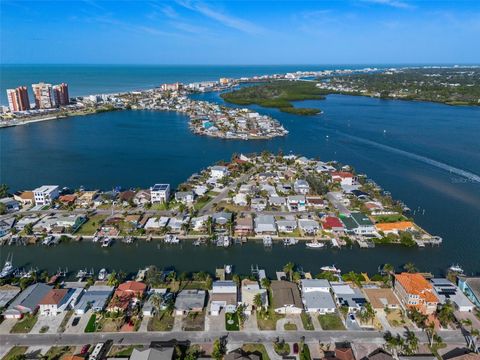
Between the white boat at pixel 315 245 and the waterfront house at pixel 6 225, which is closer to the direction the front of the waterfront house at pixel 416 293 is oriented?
the waterfront house

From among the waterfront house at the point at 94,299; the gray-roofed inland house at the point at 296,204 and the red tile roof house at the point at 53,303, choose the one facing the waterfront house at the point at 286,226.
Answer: the gray-roofed inland house at the point at 296,204

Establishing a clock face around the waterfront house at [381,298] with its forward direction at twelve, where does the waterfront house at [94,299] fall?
the waterfront house at [94,299] is roughly at 2 o'clock from the waterfront house at [381,298].

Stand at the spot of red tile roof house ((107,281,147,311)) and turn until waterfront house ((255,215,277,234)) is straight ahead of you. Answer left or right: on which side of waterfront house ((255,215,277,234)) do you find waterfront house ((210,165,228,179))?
left

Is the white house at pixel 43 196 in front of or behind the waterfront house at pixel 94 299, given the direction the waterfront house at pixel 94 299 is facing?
behind

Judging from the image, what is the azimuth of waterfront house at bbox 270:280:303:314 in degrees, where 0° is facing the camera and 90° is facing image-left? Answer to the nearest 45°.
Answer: approximately 0°

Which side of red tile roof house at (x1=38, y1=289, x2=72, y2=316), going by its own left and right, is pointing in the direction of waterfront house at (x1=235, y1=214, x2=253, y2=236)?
left

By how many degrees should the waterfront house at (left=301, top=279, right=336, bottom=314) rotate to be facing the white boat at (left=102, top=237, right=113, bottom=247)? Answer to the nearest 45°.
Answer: approximately 90° to its right

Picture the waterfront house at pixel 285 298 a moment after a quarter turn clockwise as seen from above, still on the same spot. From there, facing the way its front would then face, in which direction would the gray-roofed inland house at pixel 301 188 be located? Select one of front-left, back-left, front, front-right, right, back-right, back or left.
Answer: right
